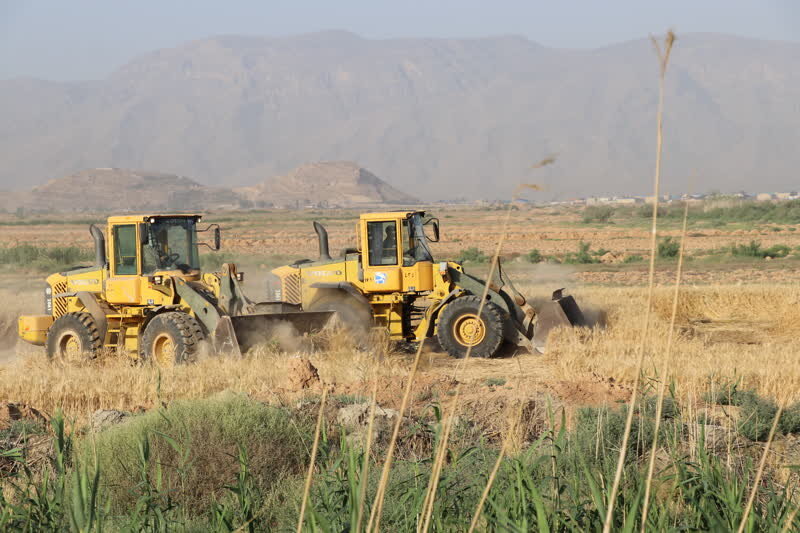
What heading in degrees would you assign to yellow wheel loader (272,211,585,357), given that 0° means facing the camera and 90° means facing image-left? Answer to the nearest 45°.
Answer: approximately 270°

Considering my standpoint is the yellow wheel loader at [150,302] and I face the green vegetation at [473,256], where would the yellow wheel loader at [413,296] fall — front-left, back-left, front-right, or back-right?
front-right

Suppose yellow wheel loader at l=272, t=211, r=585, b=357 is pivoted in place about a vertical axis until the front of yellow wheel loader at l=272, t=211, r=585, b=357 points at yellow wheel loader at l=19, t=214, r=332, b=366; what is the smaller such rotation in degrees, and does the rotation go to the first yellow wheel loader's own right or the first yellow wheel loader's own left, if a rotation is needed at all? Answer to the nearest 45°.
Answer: approximately 180°

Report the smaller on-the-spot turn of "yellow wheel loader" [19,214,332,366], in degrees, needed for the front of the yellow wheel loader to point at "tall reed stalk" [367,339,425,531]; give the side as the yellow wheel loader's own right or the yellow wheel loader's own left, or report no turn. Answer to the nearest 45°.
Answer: approximately 45° to the yellow wheel loader's own right

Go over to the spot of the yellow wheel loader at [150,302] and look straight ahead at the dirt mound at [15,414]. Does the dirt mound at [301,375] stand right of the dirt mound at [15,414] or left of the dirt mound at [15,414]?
left

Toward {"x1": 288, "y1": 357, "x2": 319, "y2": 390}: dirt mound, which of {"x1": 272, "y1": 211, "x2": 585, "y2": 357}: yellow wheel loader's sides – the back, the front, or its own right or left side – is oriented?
right

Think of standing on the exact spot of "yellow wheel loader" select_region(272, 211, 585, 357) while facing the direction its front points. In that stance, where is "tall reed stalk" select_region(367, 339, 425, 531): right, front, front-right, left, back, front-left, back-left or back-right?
right

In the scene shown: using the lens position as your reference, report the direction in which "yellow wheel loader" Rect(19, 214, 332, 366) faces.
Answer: facing the viewer and to the right of the viewer

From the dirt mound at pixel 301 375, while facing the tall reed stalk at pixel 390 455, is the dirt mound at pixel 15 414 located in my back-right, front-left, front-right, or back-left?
front-right

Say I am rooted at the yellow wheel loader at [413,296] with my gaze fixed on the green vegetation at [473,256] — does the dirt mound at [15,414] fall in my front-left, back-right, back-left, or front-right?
back-left

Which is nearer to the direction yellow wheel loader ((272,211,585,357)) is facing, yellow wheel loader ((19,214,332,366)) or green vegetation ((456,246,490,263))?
the green vegetation

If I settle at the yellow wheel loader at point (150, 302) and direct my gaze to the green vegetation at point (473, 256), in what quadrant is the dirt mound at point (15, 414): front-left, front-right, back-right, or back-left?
back-right

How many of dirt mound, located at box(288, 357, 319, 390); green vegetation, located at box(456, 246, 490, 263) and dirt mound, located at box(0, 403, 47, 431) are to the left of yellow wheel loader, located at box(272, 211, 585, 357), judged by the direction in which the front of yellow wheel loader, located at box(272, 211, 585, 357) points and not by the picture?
1

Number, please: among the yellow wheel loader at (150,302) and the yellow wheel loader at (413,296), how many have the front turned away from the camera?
0

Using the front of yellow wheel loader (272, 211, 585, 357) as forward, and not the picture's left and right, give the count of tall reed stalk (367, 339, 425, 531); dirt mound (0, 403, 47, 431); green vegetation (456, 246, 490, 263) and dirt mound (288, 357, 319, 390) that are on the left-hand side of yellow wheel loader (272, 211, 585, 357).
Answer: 1

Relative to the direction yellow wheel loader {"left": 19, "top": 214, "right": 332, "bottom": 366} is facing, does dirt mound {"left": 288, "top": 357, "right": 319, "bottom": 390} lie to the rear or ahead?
ahead
